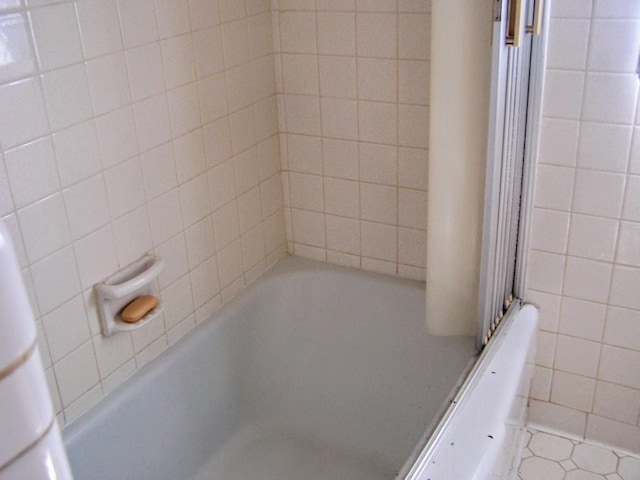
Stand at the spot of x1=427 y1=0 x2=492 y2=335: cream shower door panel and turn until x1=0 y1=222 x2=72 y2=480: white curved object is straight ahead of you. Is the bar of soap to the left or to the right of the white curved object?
right

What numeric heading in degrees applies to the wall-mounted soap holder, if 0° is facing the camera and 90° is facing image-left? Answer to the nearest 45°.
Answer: approximately 315°

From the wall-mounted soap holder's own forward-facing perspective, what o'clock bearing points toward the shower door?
The shower door is roughly at 11 o'clock from the wall-mounted soap holder.

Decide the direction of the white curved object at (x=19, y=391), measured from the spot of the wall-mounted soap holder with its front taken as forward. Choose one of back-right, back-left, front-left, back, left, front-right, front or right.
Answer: front-right

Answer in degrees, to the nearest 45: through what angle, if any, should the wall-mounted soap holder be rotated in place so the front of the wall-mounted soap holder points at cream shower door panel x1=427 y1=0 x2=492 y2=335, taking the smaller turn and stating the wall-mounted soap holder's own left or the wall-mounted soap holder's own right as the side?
approximately 45° to the wall-mounted soap holder's own left
